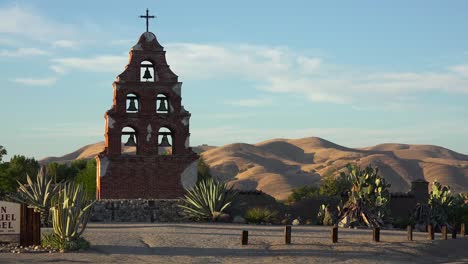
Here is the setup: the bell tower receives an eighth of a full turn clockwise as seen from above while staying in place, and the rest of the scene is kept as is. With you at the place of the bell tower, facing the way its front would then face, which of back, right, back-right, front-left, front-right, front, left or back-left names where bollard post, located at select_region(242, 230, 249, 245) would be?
front-left

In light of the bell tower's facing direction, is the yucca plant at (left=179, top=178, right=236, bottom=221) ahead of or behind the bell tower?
ahead

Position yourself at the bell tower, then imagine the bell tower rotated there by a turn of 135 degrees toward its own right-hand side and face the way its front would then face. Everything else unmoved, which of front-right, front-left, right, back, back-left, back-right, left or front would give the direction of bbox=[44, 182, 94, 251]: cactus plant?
back-left

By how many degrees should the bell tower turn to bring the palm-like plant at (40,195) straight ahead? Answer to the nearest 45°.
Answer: approximately 45° to its right

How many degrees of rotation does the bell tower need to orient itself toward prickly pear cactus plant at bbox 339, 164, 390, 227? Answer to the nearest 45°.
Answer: approximately 90° to its left

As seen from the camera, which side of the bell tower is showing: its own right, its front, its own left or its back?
front

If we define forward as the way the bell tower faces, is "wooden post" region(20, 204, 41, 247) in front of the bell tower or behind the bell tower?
in front

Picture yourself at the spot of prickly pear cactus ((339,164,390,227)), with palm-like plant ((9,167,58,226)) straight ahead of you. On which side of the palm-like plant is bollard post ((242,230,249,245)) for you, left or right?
left

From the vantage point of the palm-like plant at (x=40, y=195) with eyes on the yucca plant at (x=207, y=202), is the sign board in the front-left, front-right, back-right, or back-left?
back-right
